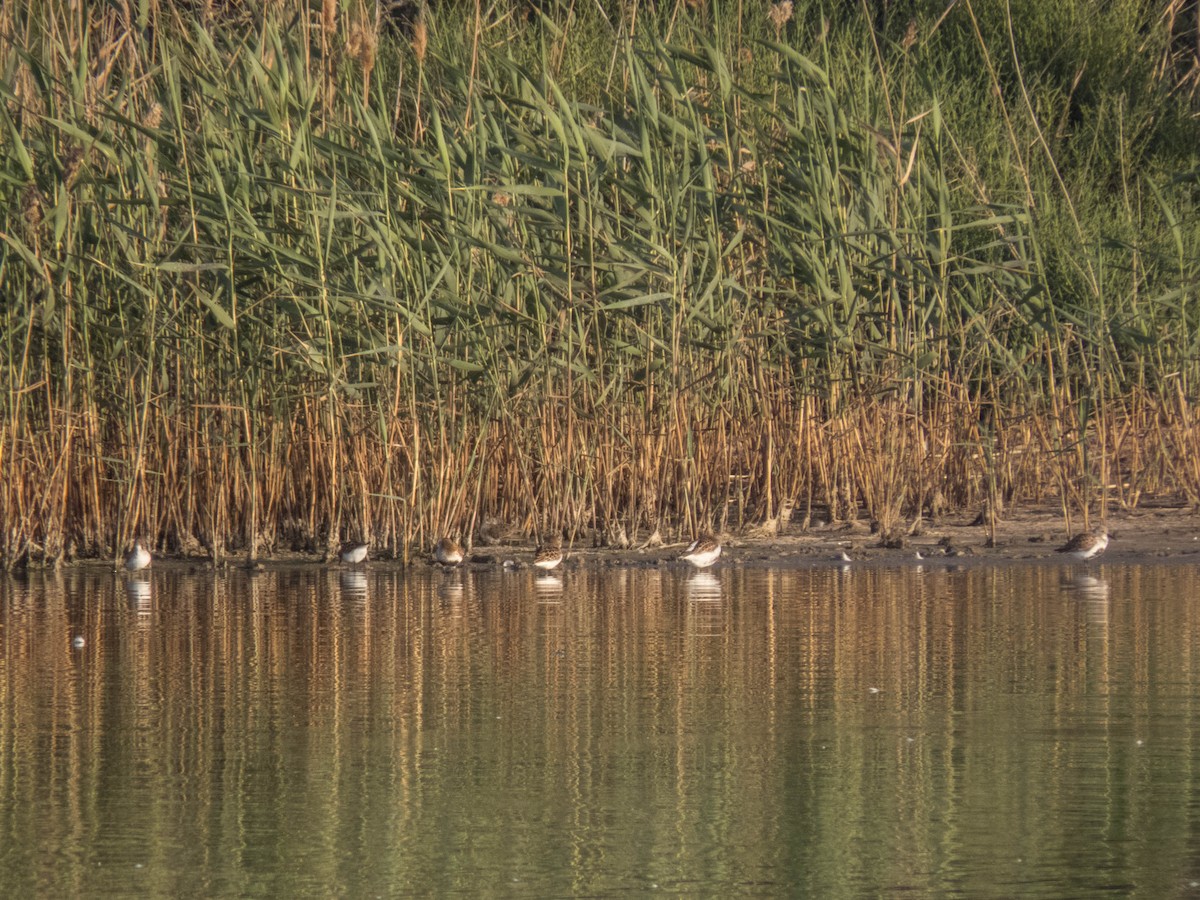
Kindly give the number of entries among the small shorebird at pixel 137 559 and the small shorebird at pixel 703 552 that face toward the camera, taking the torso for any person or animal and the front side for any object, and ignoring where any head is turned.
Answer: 1

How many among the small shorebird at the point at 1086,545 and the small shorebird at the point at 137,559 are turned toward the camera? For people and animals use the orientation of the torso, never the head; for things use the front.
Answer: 1
